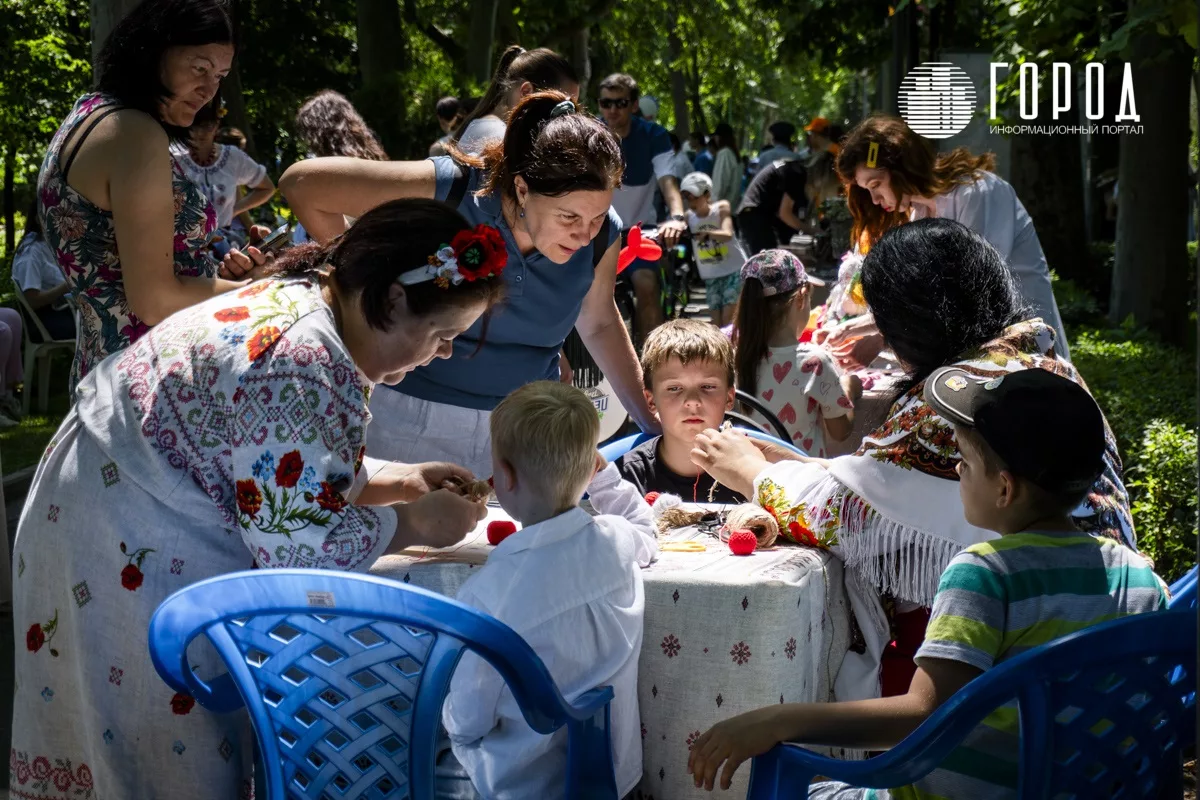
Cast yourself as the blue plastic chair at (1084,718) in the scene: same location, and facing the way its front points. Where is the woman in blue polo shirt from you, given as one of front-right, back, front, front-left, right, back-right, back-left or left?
front

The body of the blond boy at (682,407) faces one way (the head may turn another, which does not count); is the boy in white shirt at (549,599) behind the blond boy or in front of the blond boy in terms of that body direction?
in front

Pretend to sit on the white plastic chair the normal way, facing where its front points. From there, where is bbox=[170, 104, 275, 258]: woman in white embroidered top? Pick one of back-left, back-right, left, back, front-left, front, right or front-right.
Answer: front-right

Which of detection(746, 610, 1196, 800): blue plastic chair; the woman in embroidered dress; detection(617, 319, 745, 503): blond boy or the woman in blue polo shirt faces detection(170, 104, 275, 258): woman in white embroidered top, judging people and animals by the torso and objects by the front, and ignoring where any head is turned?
the blue plastic chair

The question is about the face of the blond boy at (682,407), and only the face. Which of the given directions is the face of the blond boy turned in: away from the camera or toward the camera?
toward the camera

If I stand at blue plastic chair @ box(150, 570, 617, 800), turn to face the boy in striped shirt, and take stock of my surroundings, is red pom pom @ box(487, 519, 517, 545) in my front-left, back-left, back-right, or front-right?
front-left

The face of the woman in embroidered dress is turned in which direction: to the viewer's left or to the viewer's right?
to the viewer's right

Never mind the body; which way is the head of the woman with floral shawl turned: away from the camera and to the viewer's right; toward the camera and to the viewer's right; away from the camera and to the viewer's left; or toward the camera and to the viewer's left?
away from the camera and to the viewer's left

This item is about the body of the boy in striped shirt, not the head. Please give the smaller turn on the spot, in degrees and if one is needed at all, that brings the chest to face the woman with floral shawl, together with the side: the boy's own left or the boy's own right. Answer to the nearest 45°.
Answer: approximately 45° to the boy's own right

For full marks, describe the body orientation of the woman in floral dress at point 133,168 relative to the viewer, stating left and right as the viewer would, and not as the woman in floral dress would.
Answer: facing to the right of the viewer

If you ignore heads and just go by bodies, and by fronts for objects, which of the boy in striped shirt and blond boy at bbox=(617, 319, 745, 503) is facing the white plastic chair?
the boy in striped shirt

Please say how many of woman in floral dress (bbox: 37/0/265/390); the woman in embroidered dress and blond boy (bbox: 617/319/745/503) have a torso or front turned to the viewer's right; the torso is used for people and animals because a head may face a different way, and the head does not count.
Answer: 2

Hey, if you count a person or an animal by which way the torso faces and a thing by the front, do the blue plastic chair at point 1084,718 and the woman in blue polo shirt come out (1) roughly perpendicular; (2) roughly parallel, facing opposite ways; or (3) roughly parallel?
roughly parallel, facing opposite ways

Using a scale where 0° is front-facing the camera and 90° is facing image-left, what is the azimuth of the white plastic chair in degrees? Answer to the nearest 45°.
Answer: approximately 270°

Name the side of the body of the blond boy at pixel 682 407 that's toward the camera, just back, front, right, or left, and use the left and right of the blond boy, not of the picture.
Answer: front

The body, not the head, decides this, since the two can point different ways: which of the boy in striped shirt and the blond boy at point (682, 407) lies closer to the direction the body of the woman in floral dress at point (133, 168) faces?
the blond boy

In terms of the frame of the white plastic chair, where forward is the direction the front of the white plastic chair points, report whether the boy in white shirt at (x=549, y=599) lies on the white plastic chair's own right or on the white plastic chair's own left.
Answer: on the white plastic chair's own right
